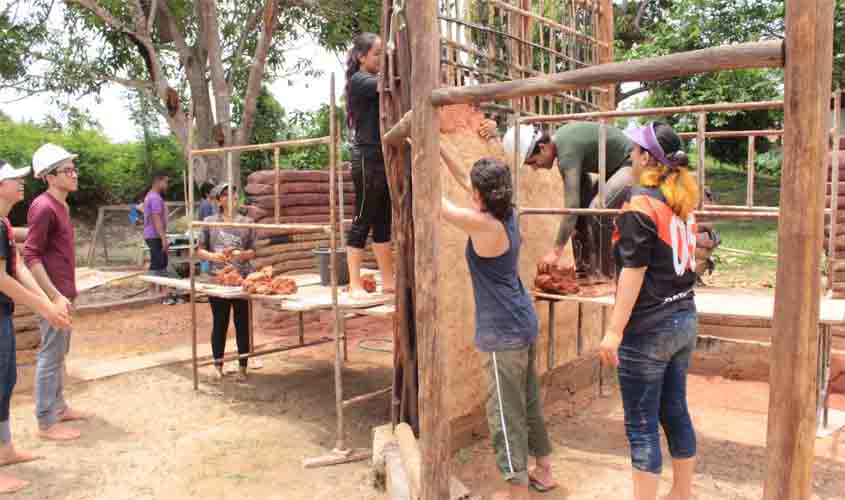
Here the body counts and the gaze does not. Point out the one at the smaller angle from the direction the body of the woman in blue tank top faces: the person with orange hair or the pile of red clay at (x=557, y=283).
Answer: the pile of red clay

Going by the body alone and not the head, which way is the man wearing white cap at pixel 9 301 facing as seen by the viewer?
to the viewer's right

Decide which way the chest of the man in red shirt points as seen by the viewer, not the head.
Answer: to the viewer's right

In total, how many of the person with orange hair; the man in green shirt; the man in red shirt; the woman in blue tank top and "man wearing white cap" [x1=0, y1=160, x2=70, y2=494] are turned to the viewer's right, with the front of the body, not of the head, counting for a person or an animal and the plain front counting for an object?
2

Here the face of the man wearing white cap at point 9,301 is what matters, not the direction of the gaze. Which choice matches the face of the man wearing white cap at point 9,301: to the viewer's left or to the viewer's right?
to the viewer's right

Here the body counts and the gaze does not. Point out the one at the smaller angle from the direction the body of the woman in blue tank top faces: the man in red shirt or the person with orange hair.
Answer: the man in red shirt

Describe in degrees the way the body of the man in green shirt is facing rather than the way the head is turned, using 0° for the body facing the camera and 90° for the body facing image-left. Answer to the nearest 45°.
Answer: approximately 90°

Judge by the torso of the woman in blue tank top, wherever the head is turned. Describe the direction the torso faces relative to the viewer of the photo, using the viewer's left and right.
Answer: facing away from the viewer and to the left of the viewer

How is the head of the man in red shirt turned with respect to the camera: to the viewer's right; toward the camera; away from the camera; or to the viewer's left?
to the viewer's right

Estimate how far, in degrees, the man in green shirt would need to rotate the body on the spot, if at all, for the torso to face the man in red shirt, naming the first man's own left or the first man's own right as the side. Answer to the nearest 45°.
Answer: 0° — they already face them

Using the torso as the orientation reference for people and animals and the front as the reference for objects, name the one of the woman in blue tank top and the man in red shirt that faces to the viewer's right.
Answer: the man in red shirt

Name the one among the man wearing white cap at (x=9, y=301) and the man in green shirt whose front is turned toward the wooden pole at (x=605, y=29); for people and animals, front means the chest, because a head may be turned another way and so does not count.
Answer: the man wearing white cap
